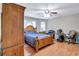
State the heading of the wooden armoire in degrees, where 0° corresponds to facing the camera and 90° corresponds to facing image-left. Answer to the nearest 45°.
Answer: approximately 315°
